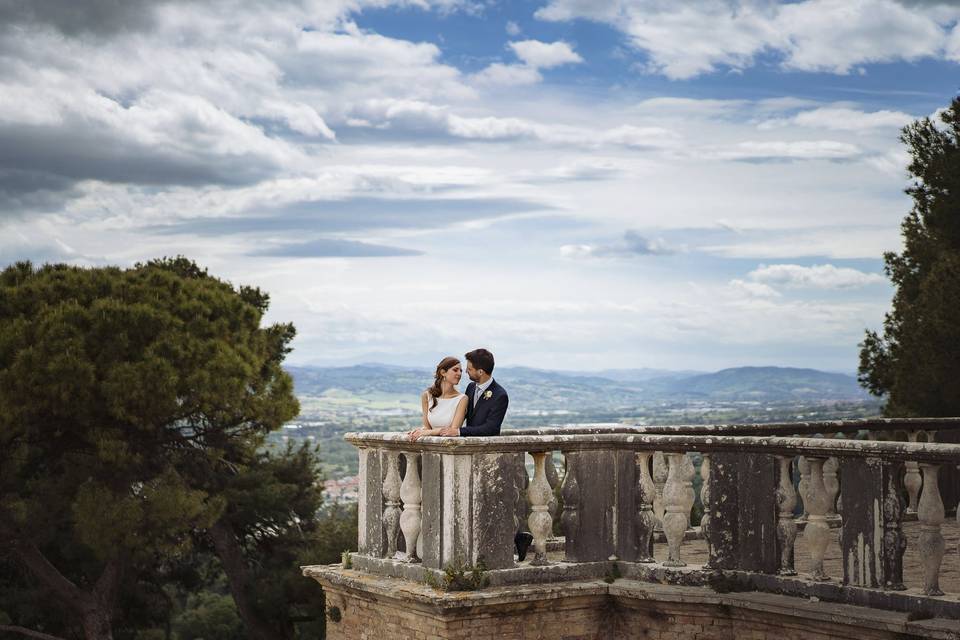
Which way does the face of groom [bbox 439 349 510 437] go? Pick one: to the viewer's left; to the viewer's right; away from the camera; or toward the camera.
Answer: to the viewer's left

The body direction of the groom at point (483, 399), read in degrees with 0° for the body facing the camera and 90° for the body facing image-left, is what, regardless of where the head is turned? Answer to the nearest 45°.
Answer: approximately 45°

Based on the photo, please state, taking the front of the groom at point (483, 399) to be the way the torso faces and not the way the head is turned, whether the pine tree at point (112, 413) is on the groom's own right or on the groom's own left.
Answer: on the groom's own right
